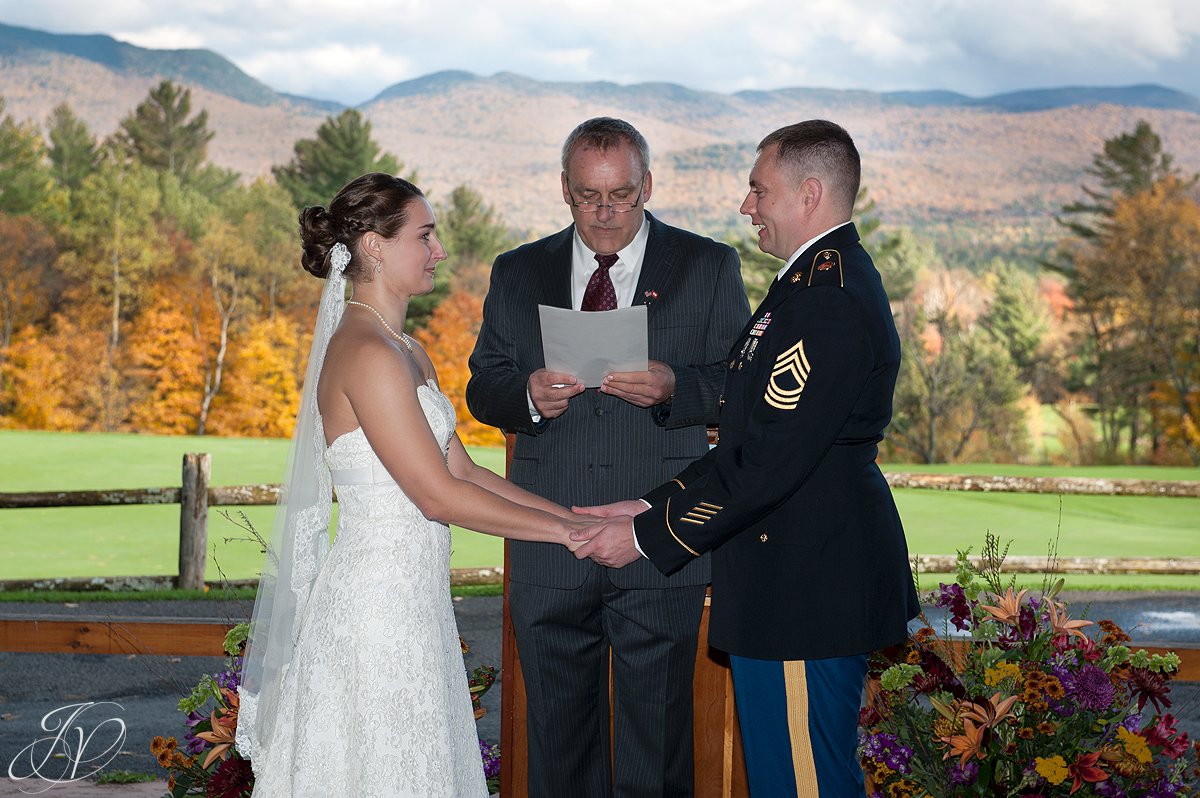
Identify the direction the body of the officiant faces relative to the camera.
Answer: toward the camera

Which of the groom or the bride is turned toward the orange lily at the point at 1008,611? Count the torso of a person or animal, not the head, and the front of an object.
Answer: the bride

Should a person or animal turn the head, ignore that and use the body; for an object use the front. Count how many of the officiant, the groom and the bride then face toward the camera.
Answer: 1

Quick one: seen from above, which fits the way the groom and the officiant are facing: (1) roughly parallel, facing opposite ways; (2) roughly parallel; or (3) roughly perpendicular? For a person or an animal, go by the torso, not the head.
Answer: roughly perpendicular

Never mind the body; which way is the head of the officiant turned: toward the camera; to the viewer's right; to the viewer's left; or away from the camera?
toward the camera

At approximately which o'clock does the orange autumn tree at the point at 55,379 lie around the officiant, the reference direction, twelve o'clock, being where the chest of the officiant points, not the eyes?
The orange autumn tree is roughly at 5 o'clock from the officiant.

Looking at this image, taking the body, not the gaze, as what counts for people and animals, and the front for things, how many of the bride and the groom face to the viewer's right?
1

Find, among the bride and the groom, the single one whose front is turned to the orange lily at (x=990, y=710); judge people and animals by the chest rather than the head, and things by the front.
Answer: the bride

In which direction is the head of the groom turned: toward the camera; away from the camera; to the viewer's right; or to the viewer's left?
to the viewer's left

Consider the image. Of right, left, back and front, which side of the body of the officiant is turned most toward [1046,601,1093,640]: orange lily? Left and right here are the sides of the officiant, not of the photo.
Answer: left

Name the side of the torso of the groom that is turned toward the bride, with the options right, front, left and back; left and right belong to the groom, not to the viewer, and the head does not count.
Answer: front

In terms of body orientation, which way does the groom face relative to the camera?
to the viewer's left

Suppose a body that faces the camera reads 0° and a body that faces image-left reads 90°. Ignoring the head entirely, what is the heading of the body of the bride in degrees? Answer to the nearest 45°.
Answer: approximately 270°

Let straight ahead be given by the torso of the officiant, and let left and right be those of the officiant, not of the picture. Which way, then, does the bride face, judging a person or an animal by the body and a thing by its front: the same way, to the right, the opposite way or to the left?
to the left
